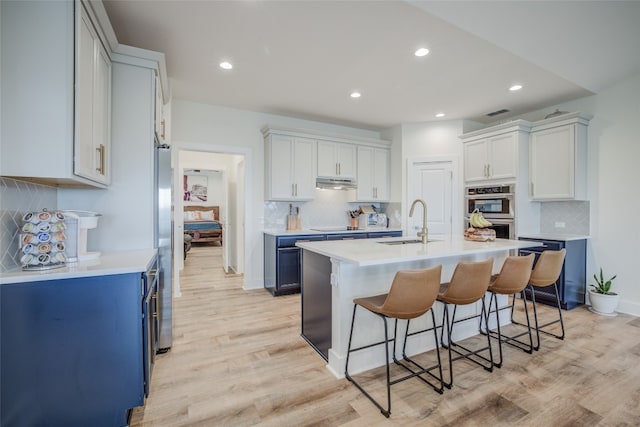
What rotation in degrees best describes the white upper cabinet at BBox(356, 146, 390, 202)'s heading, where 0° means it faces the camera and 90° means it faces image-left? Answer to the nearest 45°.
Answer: approximately 0°

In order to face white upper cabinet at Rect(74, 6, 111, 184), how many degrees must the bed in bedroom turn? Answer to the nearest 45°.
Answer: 0° — it already faces it

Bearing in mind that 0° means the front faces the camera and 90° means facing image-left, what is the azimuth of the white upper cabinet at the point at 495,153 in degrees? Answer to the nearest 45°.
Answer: approximately 45°

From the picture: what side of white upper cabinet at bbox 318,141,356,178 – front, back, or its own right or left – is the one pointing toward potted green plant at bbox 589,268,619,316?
left

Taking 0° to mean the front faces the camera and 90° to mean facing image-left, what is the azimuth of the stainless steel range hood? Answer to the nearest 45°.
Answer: approximately 0°

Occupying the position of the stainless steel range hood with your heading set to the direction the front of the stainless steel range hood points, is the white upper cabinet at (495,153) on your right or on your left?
on your left
